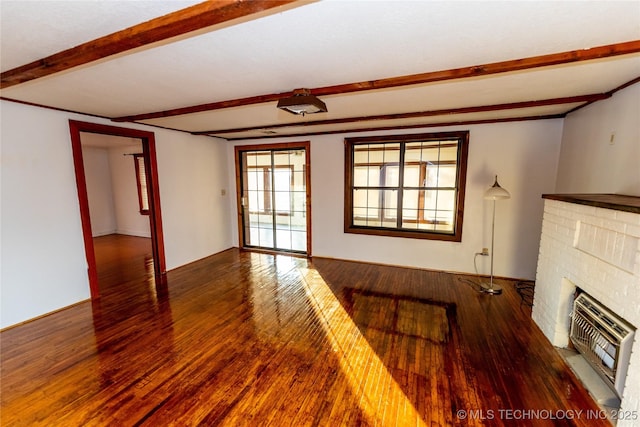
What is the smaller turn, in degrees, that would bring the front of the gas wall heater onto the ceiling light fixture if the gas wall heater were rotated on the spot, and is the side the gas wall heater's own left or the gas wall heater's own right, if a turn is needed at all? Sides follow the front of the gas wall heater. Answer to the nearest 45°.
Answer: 0° — it already faces it

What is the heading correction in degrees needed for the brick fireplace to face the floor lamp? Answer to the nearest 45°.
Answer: approximately 90° to its right

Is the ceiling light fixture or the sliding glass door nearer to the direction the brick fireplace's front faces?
the ceiling light fixture

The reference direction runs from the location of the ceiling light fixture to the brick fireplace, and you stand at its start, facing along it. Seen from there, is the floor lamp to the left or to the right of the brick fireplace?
left

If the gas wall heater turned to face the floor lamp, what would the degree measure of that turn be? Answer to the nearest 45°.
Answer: approximately 90° to its right

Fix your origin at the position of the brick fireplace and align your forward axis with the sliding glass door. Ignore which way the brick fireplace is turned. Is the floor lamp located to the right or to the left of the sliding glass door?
right

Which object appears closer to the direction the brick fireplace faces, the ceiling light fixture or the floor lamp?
the ceiling light fixture

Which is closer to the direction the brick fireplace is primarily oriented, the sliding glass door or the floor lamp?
the sliding glass door

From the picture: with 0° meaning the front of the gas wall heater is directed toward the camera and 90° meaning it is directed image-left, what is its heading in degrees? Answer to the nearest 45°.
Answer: approximately 45°

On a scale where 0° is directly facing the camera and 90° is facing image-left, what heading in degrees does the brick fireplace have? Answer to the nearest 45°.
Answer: approximately 45°

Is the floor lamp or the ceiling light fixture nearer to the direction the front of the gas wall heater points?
the ceiling light fixture
